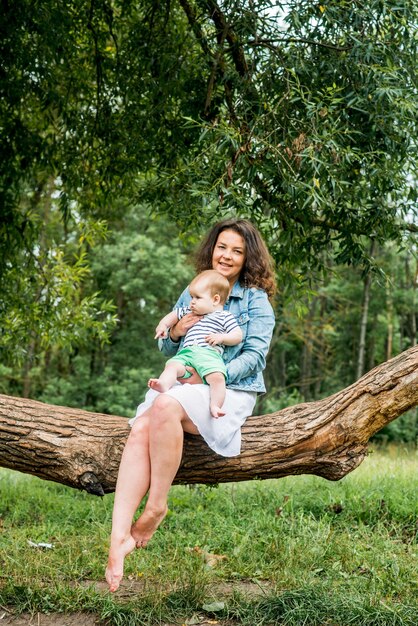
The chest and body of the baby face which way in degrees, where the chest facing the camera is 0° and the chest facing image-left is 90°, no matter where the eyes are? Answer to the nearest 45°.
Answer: approximately 45°

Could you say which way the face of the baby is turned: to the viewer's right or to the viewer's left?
to the viewer's left

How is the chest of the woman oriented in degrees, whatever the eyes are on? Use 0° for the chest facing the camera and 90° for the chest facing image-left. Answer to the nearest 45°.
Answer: approximately 45°
